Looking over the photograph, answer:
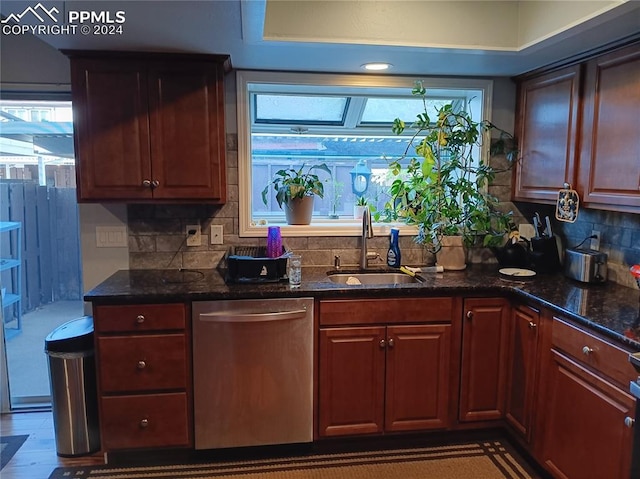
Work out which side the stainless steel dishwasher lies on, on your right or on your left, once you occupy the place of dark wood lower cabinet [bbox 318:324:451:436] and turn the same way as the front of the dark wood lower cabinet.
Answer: on your right

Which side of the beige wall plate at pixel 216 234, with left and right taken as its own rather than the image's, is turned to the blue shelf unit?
right

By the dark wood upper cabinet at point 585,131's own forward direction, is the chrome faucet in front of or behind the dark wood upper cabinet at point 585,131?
in front

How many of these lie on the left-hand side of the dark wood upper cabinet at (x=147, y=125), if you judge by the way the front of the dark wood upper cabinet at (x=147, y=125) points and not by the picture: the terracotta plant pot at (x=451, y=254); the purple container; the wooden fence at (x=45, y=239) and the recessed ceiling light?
3

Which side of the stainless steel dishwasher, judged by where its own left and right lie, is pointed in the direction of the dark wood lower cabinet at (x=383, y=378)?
left

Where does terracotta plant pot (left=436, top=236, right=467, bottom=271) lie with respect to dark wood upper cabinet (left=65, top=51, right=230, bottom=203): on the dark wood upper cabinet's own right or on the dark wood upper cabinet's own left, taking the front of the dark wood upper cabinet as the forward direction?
on the dark wood upper cabinet's own left

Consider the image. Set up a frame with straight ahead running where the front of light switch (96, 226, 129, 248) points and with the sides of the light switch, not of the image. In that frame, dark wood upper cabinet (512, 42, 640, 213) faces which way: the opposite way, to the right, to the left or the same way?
to the right

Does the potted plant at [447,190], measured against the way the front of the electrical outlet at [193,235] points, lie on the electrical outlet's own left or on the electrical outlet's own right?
on the electrical outlet's own left

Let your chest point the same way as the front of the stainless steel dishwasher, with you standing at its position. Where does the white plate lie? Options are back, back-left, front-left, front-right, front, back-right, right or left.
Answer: left

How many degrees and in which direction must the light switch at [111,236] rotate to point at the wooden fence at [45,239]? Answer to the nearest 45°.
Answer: approximately 135° to its right

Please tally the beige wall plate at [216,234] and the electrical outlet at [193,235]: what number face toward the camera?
2
